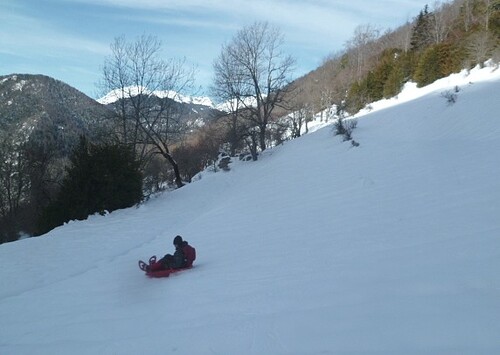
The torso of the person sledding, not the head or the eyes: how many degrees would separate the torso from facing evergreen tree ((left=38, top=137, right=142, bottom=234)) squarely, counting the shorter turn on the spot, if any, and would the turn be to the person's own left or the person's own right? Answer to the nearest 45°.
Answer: approximately 90° to the person's own right

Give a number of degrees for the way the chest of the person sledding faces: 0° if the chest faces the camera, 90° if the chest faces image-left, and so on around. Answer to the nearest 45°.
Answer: approximately 90°

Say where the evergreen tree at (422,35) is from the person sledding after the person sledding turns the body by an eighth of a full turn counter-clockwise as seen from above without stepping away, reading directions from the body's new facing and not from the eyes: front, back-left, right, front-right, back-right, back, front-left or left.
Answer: back
